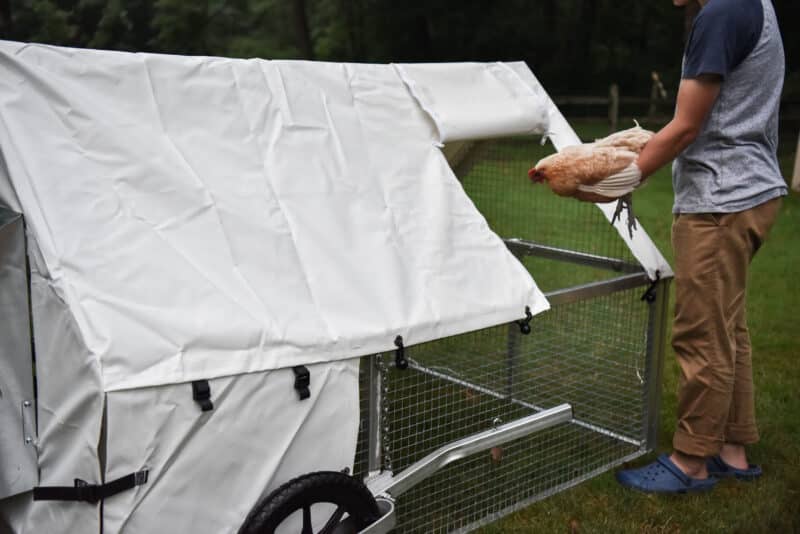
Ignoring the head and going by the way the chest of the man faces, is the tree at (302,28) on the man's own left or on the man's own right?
on the man's own right

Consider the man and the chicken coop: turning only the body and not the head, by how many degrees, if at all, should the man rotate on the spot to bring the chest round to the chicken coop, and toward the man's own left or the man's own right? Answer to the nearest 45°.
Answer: approximately 45° to the man's own left

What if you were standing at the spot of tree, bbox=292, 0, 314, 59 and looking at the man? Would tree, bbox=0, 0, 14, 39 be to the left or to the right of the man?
right

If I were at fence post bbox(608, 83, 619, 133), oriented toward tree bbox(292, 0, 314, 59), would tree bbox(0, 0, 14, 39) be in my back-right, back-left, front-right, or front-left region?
front-left

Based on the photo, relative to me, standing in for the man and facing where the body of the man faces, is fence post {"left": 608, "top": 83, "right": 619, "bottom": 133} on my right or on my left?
on my right

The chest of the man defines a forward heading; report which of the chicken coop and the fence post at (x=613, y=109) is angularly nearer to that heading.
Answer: the chicken coop

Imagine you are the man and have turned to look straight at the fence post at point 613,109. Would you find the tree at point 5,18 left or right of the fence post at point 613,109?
left

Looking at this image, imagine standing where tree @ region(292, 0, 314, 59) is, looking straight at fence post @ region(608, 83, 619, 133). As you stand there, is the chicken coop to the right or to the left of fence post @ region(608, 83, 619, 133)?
right

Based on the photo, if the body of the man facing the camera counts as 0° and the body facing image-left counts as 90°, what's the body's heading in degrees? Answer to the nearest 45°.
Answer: approximately 90°

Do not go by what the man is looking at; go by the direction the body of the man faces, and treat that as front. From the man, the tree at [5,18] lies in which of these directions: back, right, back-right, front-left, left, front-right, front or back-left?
front-right
